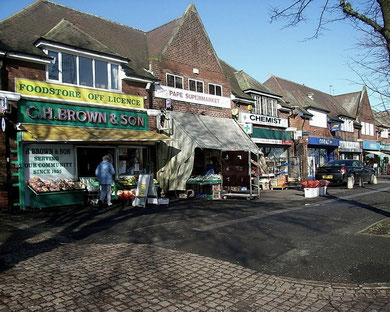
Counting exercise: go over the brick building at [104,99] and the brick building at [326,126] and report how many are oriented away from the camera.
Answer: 0

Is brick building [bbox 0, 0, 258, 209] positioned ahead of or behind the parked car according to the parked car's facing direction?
behind

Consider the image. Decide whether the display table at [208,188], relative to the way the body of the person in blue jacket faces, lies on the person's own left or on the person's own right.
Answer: on the person's own right

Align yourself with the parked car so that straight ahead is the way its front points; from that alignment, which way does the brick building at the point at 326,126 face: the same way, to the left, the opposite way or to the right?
to the right

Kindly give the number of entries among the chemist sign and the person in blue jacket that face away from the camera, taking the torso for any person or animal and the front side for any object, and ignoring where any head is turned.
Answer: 1

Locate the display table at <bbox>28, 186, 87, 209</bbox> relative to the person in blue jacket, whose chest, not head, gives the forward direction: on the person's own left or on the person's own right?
on the person's own left

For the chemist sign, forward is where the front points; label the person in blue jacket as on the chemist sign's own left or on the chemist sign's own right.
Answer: on the chemist sign's own right

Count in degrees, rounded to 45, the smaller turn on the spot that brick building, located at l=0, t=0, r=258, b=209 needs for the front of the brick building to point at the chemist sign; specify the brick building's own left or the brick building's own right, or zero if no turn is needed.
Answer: approximately 90° to the brick building's own left

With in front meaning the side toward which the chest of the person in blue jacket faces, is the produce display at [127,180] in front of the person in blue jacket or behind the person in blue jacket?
in front

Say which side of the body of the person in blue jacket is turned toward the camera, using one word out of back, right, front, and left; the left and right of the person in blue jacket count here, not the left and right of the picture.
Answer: back
